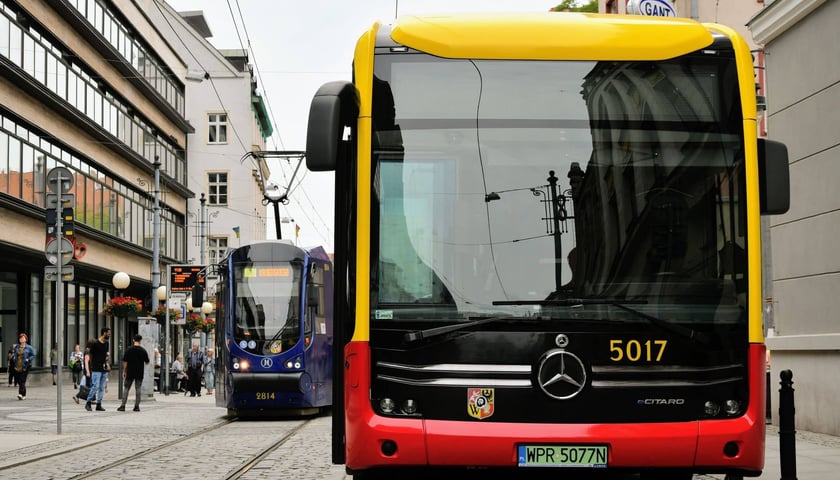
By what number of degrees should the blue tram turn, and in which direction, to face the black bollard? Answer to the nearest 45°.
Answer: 0° — it already faces it

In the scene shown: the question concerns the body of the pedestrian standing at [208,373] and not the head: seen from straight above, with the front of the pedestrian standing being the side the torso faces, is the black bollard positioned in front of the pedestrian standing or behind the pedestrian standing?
in front

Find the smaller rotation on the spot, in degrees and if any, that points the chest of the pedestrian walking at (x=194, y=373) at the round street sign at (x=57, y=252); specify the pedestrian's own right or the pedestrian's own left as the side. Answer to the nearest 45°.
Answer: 0° — they already face it

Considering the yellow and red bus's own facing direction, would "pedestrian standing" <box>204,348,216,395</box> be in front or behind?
behind

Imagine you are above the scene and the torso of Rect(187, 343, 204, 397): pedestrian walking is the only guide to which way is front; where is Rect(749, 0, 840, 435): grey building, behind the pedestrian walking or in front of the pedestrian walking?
in front

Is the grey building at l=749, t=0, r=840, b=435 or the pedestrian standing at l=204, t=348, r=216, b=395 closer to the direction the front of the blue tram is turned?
the grey building
